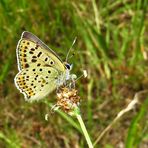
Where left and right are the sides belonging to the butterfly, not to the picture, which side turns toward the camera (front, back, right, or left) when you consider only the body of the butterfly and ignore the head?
right
